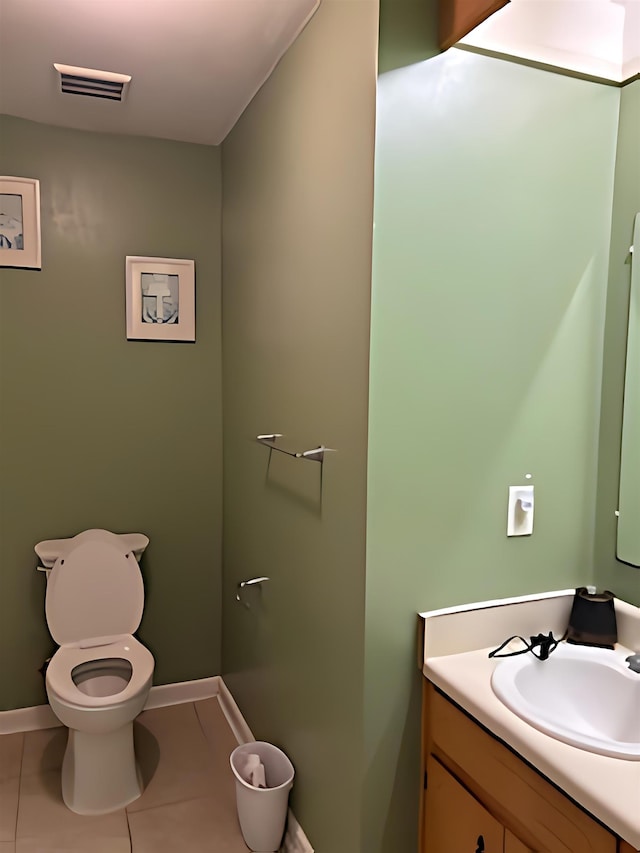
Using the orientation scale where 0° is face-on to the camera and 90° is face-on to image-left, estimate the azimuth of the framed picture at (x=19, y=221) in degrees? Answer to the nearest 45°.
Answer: approximately 0°

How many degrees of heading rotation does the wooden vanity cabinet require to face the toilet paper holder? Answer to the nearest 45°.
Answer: approximately 90° to its right

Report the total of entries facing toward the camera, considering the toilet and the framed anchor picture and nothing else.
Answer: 2

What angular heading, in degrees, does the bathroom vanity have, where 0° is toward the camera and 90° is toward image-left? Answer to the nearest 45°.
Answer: approximately 45°

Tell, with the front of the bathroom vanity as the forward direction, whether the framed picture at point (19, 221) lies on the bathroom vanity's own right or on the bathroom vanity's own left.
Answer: on the bathroom vanity's own right

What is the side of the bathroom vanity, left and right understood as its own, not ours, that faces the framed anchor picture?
right

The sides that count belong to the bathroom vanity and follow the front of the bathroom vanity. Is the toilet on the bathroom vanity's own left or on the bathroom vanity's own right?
on the bathroom vanity's own right
